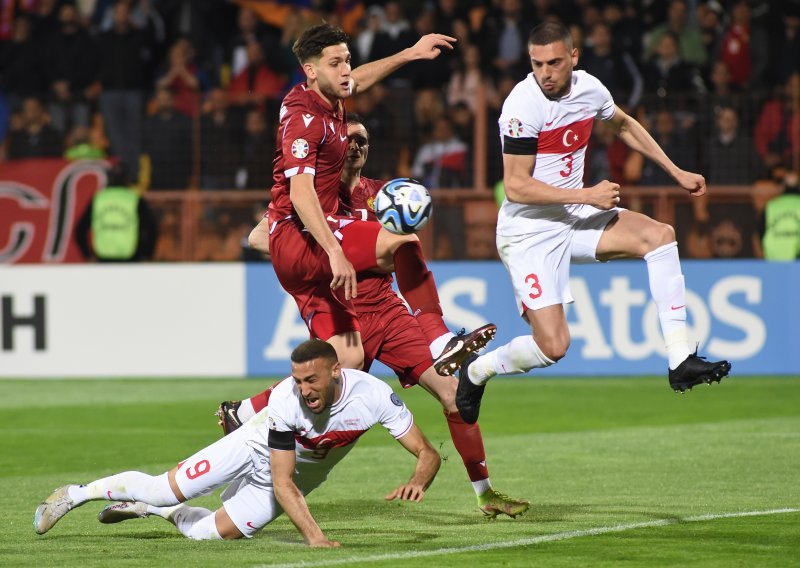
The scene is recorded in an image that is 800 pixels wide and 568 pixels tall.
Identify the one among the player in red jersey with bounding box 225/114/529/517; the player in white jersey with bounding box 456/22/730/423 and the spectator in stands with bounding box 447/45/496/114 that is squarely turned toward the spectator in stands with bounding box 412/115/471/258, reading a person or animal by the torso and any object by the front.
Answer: the spectator in stands with bounding box 447/45/496/114

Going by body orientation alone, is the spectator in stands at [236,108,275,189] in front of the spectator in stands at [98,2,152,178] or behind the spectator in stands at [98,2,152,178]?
in front

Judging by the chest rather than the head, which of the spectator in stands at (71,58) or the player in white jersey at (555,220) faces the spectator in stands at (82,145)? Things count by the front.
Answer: the spectator in stands at (71,58)

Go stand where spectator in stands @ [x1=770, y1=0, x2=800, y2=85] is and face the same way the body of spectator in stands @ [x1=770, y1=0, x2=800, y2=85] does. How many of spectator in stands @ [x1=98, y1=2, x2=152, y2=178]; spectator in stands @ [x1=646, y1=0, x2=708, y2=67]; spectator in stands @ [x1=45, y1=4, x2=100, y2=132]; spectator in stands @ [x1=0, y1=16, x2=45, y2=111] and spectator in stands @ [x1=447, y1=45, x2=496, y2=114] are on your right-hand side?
5

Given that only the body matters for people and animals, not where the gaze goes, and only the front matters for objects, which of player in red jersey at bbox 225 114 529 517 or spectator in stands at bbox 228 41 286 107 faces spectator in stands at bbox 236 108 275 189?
spectator in stands at bbox 228 41 286 107

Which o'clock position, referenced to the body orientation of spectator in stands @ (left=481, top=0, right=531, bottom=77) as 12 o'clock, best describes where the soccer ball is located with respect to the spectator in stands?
The soccer ball is roughly at 12 o'clock from the spectator in stands.

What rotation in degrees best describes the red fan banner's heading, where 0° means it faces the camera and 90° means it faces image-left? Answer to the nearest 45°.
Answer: approximately 0°

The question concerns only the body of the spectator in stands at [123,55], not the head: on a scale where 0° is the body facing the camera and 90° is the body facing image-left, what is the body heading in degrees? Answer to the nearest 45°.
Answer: approximately 0°

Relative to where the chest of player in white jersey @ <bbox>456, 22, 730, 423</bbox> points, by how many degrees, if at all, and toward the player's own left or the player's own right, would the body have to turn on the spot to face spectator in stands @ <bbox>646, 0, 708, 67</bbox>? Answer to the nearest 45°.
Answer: approximately 135° to the player's own left

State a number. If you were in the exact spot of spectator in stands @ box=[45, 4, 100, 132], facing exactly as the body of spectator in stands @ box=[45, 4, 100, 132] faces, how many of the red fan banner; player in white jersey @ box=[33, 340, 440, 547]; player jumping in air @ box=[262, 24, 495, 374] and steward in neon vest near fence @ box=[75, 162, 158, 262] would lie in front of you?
4

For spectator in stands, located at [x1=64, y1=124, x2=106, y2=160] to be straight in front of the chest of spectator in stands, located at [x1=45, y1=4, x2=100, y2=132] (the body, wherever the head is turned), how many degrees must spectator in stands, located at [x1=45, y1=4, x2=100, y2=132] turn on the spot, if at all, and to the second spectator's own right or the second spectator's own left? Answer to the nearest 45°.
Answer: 0° — they already face them
